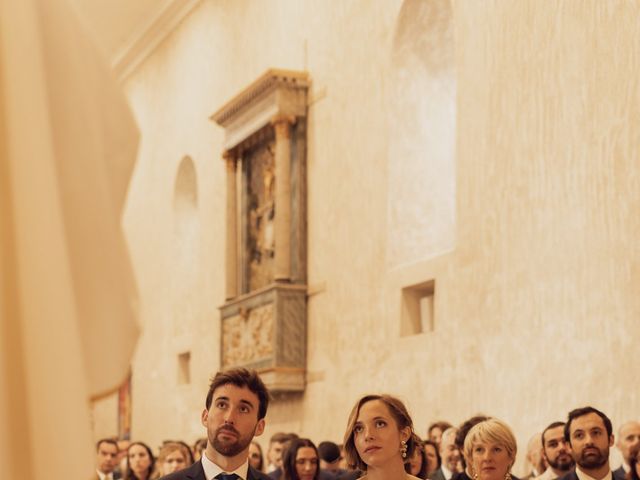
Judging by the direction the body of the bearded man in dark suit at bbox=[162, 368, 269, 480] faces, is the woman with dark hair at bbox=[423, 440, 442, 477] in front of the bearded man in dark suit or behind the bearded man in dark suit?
behind

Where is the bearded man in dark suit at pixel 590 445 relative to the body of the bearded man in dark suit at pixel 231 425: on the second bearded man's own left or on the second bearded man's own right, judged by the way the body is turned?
on the second bearded man's own left

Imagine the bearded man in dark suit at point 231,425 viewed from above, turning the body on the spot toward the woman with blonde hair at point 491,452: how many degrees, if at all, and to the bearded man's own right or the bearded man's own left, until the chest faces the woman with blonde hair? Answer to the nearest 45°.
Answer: approximately 135° to the bearded man's own left

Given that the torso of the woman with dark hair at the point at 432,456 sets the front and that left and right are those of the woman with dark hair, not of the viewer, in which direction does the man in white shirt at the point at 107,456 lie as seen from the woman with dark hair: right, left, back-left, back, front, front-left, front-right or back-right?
front-right

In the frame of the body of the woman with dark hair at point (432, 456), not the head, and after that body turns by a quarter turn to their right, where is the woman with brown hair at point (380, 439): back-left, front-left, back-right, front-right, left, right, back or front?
back-left

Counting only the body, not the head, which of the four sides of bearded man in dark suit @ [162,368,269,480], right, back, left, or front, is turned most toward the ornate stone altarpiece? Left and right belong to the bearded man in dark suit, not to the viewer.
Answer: back

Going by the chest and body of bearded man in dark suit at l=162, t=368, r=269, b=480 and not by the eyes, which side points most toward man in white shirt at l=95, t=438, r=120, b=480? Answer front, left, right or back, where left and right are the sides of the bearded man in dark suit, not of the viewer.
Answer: back

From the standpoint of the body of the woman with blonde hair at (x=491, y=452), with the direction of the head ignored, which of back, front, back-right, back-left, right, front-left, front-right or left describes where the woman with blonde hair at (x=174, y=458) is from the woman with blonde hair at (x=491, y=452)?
back-right

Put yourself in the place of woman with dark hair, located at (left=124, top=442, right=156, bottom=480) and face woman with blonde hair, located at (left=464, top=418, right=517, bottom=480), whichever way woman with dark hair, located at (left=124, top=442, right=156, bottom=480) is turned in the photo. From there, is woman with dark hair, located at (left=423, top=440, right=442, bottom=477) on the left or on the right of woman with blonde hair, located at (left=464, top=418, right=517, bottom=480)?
left

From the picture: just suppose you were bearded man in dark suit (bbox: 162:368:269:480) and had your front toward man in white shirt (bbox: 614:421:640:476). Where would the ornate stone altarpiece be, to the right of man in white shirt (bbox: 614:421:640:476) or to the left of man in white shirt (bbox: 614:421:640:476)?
left
